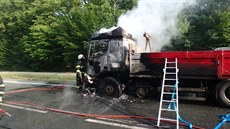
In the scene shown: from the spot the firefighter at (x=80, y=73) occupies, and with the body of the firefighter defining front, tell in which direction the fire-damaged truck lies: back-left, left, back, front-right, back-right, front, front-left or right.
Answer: front-right

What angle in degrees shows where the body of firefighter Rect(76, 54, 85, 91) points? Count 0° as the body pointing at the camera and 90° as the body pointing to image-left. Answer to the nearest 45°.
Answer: approximately 270°
